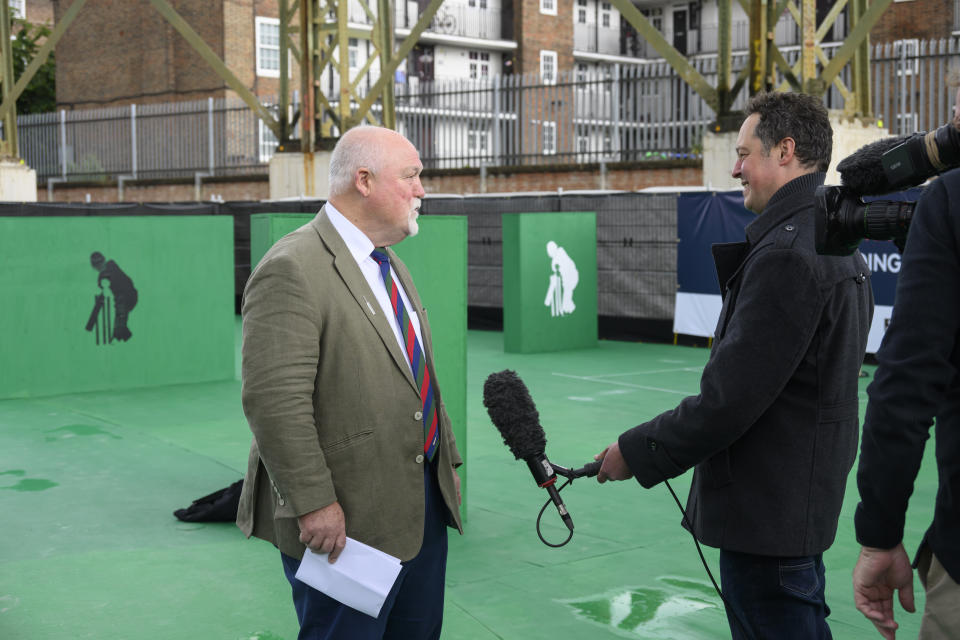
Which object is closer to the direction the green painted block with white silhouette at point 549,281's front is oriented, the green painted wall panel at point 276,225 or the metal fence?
the green painted wall panel

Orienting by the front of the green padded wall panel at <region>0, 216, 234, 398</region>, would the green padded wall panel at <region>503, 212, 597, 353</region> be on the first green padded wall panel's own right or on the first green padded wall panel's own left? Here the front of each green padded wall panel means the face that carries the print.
on the first green padded wall panel's own left

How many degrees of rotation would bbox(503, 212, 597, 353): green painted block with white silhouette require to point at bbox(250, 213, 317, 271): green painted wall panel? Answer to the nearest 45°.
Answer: approximately 45° to its right

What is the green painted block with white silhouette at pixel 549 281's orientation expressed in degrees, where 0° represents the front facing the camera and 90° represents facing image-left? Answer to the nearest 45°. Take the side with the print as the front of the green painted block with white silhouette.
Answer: approximately 315°

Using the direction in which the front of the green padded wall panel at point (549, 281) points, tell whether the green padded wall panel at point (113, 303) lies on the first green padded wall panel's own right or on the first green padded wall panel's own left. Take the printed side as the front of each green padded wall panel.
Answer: on the first green padded wall panel's own right

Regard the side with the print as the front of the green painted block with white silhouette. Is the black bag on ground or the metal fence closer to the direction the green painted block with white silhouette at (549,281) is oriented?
the black bag on ground

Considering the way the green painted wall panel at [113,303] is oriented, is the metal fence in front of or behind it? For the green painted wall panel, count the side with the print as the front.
behind
